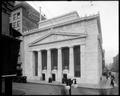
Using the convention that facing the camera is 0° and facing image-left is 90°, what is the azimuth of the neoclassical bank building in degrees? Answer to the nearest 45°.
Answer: approximately 45°
